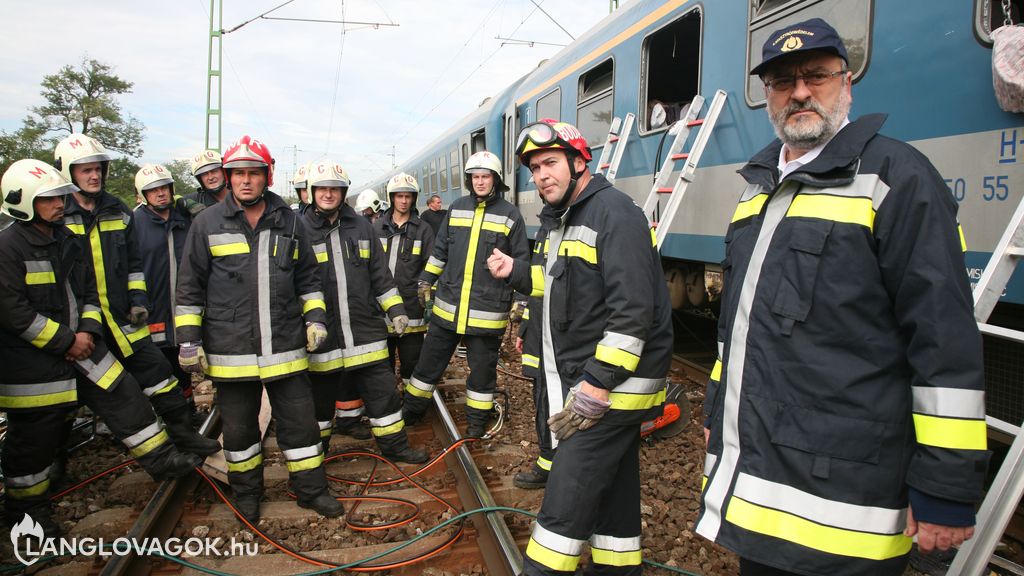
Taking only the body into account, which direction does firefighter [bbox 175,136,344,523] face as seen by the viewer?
toward the camera

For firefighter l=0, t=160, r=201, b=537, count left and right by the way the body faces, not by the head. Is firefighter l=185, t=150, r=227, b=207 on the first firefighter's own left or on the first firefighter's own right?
on the first firefighter's own left

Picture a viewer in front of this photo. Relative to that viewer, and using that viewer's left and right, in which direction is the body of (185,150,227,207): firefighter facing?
facing the viewer

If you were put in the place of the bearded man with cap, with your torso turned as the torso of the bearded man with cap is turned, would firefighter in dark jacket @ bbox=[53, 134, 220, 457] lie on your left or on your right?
on your right

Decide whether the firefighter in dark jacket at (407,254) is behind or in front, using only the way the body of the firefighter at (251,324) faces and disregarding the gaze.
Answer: behind

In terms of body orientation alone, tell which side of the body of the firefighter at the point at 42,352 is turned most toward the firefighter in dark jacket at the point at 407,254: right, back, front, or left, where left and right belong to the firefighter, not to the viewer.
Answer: left

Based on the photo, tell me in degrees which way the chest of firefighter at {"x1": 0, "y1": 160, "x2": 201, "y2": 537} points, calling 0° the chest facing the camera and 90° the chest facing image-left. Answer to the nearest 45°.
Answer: approximately 315°

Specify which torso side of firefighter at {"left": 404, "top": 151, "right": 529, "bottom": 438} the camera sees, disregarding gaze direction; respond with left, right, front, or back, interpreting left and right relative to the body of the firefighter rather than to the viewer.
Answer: front

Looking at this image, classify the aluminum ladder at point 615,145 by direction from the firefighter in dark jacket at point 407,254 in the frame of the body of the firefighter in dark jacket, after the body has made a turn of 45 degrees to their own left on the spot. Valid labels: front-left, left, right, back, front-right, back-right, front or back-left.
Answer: front-left

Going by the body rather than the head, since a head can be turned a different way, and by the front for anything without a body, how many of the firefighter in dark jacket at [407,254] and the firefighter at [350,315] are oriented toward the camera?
2

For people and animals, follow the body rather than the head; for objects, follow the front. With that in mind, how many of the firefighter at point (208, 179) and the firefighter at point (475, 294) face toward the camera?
2

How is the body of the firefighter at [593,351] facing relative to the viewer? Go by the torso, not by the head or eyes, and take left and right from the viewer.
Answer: facing the viewer and to the left of the viewer
